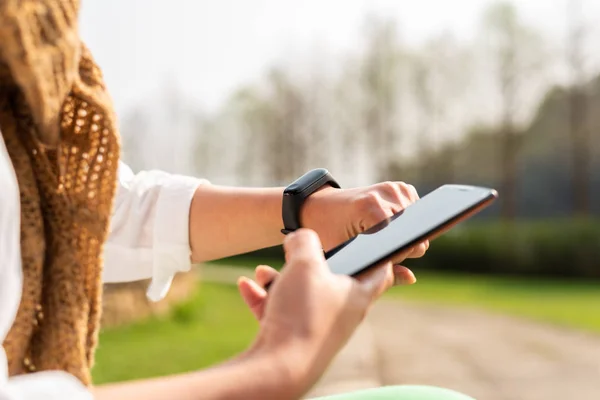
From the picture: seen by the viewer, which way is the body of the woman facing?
to the viewer's right

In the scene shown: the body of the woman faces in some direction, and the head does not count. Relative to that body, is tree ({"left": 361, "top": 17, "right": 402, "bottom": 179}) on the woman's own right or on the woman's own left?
on the woman's own left

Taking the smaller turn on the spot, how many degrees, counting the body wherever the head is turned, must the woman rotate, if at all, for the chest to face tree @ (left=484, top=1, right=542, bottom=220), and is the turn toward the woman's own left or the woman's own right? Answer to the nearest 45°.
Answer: approximately 45° to the woman's own left

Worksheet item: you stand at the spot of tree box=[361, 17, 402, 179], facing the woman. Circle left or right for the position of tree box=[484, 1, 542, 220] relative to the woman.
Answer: left
